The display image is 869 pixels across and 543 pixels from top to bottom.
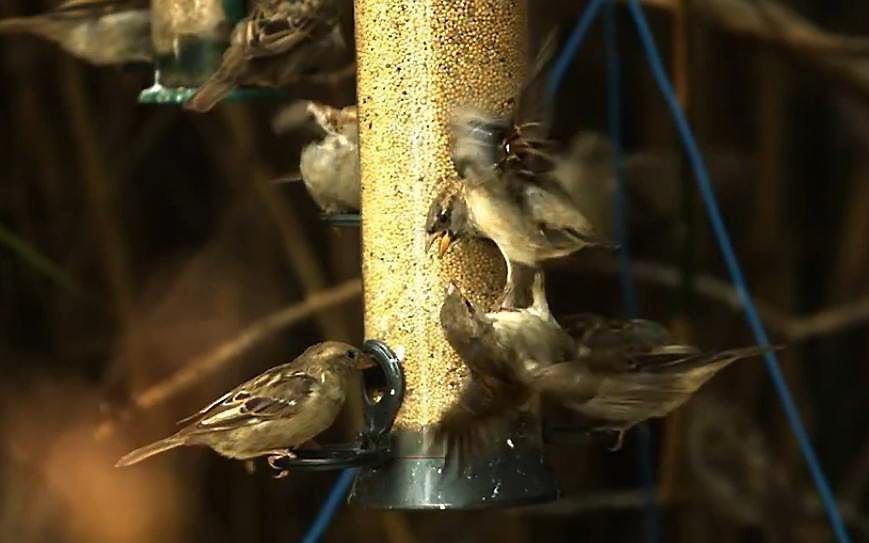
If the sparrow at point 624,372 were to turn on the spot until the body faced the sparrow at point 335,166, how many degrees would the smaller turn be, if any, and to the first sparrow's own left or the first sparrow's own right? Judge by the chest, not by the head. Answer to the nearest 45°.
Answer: approximately 45° to the first sparrow's own right

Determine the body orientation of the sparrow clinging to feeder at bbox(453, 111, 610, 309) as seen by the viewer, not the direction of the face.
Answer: to the viewer's left

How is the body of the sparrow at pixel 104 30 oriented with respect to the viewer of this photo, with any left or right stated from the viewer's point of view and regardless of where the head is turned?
facing to the right of the viewer

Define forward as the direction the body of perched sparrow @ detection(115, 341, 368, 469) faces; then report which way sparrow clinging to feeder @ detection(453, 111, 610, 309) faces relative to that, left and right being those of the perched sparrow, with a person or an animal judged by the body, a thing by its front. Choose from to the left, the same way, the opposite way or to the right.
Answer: the opposite way

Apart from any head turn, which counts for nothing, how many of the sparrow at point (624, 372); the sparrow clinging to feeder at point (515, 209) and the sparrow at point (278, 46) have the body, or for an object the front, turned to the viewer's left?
2

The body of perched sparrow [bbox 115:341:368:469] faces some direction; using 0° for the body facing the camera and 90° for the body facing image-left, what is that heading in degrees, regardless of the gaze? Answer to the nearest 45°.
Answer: approximately 270°

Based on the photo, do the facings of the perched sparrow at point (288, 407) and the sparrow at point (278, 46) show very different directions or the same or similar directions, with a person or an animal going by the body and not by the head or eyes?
same or similar directions

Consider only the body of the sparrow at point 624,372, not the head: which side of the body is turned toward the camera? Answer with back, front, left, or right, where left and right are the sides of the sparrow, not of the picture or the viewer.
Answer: left

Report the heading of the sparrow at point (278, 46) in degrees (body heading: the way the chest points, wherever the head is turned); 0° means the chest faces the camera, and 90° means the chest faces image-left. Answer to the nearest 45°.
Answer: approximately 270°

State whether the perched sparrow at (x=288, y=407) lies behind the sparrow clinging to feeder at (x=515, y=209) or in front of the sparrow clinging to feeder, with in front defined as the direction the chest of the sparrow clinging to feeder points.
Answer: in front

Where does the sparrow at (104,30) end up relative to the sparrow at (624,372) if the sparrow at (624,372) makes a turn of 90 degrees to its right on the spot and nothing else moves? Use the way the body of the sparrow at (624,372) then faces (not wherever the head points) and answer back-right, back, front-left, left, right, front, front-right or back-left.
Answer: front-left

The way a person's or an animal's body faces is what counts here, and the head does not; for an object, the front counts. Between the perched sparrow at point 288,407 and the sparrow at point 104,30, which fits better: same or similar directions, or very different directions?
same or similar directions
